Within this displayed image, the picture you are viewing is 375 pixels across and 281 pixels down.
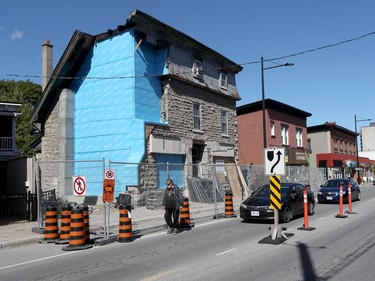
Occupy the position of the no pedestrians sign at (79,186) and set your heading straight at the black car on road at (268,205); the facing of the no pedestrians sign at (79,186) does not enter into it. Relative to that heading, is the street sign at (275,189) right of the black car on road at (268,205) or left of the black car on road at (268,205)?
right

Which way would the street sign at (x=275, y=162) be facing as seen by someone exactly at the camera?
facing the viewer

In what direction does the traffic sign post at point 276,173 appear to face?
toward the camera

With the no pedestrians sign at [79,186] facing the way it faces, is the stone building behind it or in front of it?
behind

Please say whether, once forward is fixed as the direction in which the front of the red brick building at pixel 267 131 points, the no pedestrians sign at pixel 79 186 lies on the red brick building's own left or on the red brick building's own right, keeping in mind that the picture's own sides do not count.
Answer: on the red brick building's own right

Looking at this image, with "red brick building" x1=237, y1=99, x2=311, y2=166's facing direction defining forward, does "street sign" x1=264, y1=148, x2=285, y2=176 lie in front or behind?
in front

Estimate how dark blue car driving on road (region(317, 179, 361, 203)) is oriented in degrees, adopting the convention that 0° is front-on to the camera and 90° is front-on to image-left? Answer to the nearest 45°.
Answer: approximately 45°

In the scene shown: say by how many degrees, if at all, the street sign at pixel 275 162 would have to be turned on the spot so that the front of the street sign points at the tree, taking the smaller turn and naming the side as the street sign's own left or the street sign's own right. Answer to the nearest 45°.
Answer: approximately 135° to the street sign's own right

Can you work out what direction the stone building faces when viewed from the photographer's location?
facing the viewer and to the right of the viewer

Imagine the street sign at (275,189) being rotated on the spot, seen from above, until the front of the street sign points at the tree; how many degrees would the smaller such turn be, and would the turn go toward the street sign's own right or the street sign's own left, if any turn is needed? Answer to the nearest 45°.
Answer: approximately 135° to the street sign's own right

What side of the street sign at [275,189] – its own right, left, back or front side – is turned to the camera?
front

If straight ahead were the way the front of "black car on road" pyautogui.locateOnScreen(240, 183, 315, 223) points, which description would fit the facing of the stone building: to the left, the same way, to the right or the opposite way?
to the left

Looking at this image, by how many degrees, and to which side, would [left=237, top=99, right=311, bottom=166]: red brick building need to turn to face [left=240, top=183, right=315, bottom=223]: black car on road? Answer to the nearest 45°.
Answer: approximately 45° to its right
